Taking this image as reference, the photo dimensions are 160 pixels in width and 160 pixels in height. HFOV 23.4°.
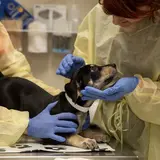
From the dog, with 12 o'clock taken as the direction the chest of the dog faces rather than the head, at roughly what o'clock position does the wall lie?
The wall is roughly at 9 o'clock from the dog.

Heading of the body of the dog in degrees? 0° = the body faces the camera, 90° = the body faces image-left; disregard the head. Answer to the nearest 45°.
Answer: approximately 270°
